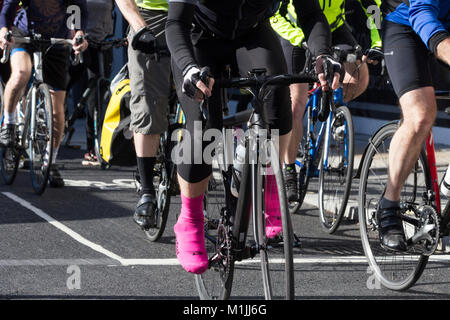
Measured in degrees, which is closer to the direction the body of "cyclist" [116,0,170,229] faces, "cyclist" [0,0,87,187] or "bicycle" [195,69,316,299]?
the bicycle

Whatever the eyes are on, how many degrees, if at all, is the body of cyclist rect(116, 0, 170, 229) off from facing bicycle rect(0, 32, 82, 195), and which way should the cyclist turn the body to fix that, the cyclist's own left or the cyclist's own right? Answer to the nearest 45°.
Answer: approximately 135° to the cyclist's own right

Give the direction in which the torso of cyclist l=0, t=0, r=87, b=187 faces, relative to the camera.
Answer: toward the camera

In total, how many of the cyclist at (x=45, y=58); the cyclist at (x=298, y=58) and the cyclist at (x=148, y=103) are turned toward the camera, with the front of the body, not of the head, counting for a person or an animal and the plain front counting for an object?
3

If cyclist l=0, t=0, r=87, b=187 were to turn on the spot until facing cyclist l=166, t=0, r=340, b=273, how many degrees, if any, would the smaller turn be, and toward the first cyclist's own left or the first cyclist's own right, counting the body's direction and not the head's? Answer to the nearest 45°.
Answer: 0° — they already face them

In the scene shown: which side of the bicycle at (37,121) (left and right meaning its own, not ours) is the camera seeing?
front

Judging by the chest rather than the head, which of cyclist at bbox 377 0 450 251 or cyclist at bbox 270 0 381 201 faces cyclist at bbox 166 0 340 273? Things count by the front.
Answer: cyclist at bbox 270 0 381 201

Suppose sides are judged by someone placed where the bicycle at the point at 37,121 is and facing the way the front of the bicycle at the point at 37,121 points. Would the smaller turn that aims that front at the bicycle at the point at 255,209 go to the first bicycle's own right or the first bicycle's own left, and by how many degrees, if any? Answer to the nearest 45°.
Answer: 0° — it already faces it

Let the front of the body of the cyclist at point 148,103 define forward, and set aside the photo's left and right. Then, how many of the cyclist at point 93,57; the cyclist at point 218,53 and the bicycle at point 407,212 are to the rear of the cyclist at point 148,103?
1

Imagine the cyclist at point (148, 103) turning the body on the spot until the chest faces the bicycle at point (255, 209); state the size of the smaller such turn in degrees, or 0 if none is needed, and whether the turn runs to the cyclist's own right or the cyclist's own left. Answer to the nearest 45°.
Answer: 0° — they already face it

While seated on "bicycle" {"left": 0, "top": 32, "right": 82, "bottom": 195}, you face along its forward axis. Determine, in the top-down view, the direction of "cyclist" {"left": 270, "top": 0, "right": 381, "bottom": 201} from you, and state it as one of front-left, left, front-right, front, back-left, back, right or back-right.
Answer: front-left

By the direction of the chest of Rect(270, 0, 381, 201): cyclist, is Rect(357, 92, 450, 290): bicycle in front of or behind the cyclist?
in front

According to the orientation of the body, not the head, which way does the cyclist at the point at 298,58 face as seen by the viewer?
toward the camera

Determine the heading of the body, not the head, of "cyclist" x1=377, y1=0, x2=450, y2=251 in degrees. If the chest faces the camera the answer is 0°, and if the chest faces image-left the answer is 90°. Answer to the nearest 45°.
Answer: approximately 315°
